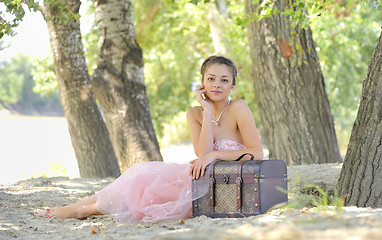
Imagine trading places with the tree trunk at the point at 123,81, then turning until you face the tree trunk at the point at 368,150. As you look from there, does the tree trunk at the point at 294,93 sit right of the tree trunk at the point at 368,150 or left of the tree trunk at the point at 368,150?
left

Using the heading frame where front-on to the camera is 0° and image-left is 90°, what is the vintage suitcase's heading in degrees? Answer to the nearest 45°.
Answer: approximately 45°

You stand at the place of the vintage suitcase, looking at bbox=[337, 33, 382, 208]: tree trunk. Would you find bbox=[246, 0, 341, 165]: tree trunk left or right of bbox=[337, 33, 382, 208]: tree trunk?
left

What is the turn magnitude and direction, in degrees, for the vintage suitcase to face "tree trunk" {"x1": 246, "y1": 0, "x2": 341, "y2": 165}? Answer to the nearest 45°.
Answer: approximately 135° to its right

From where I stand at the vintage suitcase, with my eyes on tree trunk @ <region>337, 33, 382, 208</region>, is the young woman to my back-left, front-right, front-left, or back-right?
back-left

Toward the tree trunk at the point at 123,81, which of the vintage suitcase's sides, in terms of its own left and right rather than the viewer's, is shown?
right

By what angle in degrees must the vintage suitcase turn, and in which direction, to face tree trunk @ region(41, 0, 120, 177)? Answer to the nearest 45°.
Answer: approximately 90° to its right
